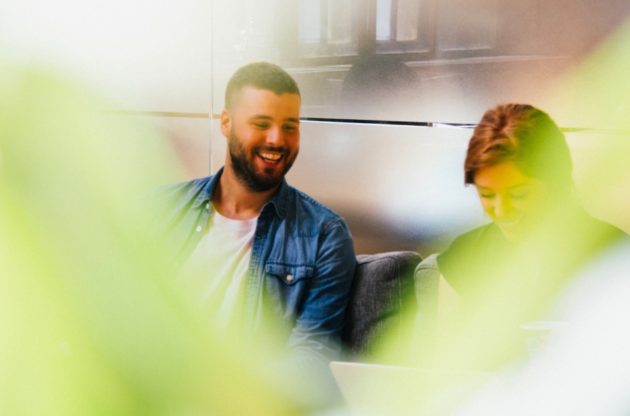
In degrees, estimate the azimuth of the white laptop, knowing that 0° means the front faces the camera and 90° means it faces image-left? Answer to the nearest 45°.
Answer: approximately 180°

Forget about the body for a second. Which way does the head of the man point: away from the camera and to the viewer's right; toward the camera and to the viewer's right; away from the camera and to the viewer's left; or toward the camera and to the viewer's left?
toward the camera and to the viewer's right

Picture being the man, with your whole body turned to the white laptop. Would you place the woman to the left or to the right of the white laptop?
left

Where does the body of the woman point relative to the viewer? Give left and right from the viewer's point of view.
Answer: facing the viewer and to the left of the viewer

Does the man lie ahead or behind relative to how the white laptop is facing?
ahead

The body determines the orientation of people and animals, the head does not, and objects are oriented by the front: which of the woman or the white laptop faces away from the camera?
the white laptop
